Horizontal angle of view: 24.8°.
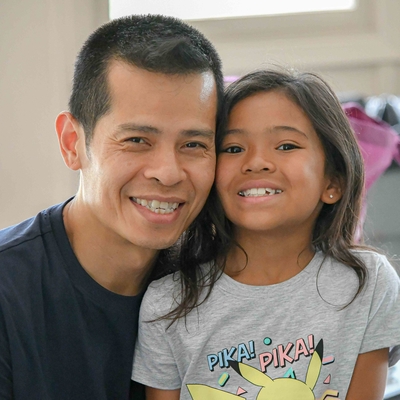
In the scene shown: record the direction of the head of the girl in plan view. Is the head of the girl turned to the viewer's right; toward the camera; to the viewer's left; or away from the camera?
toward the camera

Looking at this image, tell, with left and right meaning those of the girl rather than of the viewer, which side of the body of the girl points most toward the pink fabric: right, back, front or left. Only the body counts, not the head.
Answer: back

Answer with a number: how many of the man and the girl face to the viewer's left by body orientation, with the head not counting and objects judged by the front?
0

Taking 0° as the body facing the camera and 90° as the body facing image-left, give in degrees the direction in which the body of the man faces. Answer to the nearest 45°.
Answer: approximately 315°

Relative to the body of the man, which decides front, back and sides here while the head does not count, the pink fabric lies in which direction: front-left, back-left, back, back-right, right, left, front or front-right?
left

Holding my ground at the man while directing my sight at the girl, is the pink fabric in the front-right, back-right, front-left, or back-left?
front-left

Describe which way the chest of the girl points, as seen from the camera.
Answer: toward the camera
